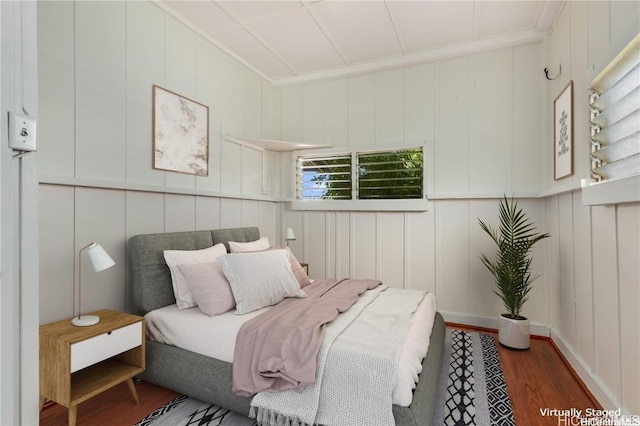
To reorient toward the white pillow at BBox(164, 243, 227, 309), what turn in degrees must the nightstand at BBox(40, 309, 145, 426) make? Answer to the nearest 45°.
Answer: approximately 90° to its left

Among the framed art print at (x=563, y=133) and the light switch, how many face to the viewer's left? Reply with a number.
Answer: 1

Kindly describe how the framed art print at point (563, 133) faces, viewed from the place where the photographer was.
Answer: facing to the left of the viewer

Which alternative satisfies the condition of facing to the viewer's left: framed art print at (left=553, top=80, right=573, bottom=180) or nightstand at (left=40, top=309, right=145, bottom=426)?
the framed art print

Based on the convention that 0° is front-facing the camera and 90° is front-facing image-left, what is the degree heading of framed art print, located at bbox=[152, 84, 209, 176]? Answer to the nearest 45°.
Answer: approximately 315°

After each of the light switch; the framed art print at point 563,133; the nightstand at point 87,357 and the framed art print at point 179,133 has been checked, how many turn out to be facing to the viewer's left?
1

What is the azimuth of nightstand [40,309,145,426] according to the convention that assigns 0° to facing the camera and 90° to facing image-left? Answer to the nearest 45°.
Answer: approximately 315°

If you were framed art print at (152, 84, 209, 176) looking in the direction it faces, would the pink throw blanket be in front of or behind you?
in front

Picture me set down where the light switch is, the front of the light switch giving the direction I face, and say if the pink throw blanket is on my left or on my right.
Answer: on my left

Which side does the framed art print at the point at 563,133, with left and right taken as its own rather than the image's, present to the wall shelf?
front

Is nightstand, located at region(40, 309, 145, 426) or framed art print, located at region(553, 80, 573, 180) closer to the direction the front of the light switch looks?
the framed art print

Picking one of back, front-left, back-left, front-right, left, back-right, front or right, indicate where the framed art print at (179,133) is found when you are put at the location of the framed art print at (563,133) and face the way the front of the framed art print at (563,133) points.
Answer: front-left
